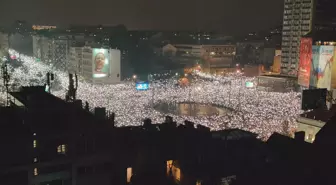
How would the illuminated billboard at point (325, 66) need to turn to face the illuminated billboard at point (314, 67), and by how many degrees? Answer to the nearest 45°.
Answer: approximately 90° to its right

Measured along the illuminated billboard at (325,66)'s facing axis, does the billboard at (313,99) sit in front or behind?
in front

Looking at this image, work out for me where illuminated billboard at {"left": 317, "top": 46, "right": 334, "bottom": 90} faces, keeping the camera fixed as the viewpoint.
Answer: facing the viewer and to the left of the viewer
